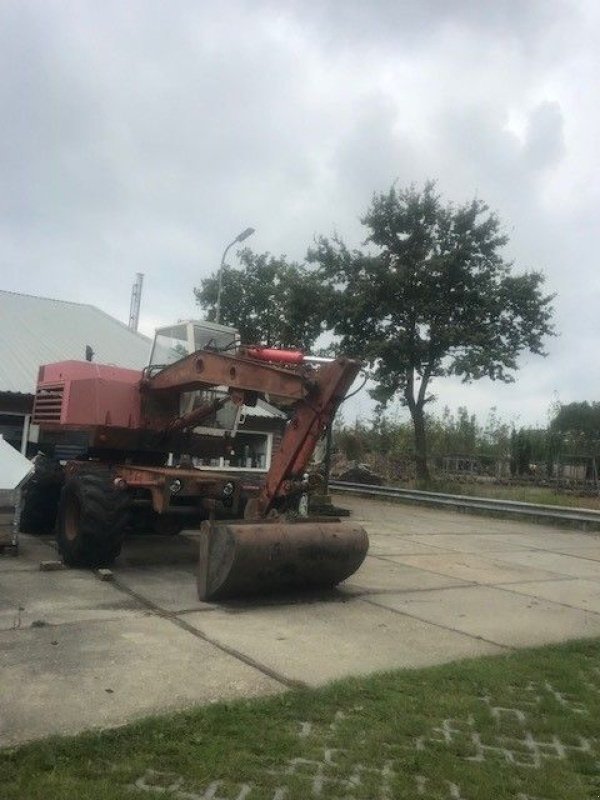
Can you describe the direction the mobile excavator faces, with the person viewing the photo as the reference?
facing the viewer and to the right of the viewer

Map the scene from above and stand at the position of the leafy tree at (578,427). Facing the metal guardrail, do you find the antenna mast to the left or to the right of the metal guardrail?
right

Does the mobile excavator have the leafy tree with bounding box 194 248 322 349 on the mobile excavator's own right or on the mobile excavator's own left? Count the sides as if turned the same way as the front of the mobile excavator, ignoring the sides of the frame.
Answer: on the mobile excavator's own left

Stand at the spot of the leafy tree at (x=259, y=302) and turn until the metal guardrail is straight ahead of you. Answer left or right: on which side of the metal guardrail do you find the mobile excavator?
right

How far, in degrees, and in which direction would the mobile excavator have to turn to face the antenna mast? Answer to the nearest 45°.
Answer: approximately 135° to its left

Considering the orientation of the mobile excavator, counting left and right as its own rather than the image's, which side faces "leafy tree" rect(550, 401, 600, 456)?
left

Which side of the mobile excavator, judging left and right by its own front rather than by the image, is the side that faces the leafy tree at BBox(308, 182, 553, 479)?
left

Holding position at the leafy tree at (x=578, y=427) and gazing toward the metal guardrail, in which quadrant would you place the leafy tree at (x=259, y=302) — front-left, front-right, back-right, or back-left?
front-right

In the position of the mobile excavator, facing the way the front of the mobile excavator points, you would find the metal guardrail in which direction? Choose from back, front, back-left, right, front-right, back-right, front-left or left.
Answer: left
